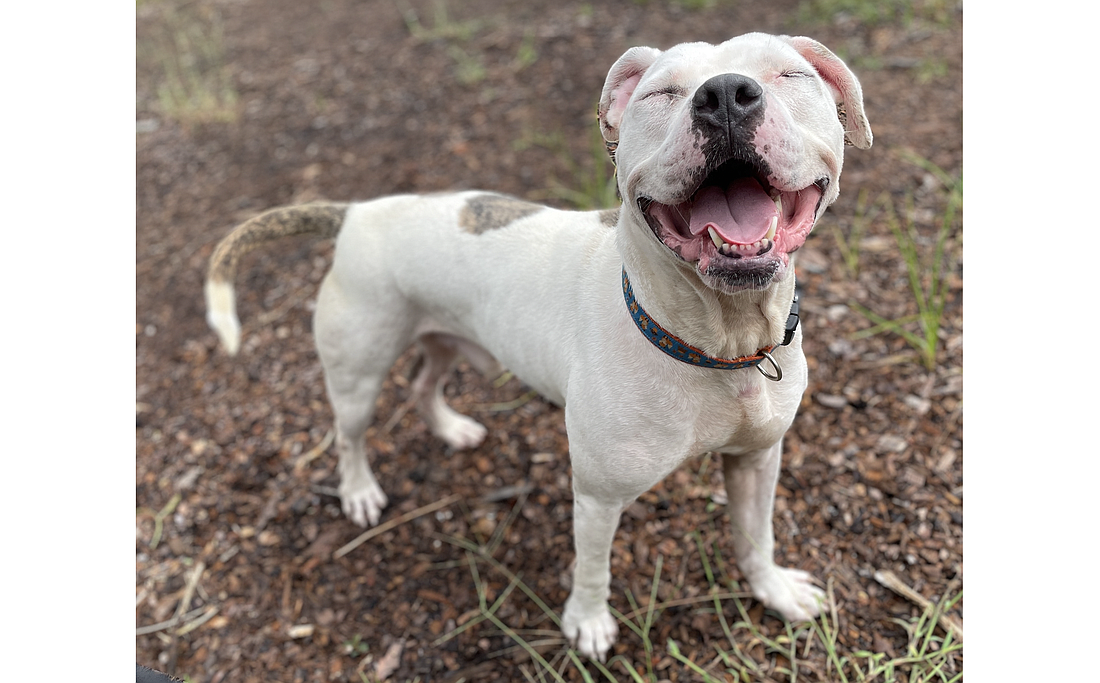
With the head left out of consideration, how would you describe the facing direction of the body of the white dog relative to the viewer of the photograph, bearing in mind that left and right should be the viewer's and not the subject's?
facing the viewer and to the right of the viewer

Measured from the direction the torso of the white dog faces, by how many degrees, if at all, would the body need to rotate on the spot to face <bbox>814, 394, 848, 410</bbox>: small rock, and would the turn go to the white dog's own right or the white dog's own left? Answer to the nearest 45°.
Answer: approximately 90° to the white dog's own left

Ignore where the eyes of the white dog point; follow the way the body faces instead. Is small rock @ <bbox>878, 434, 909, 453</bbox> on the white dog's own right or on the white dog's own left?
on the white dog's own left
